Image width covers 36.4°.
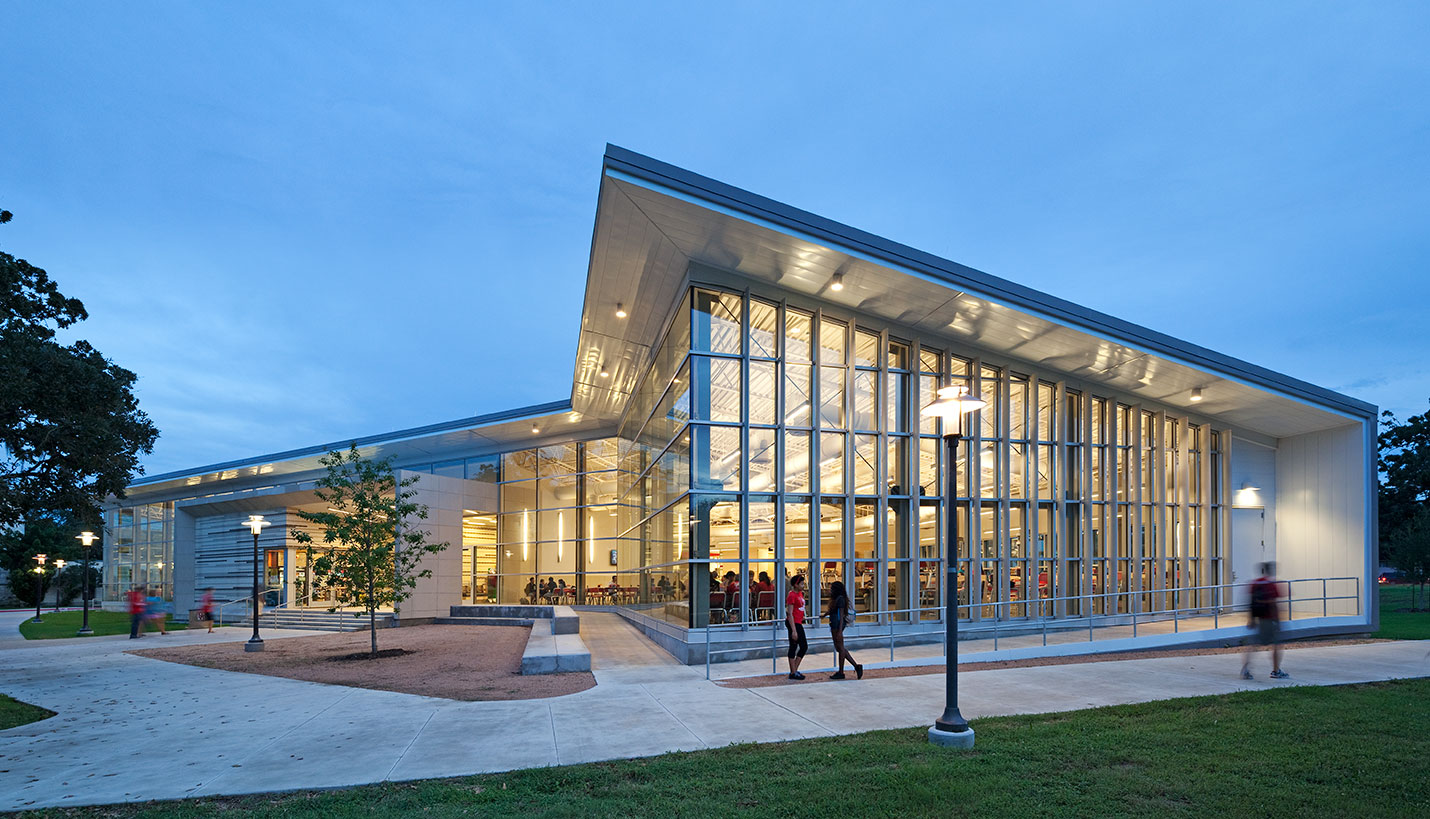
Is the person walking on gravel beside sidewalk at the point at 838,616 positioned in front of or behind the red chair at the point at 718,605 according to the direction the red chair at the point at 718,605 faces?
behind

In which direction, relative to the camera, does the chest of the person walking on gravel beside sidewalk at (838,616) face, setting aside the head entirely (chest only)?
to the viewer's left

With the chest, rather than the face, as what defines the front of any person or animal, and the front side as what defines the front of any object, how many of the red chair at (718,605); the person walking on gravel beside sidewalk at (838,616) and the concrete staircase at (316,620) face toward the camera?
1

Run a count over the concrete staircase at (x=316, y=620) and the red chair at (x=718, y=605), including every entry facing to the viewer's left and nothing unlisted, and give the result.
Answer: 0

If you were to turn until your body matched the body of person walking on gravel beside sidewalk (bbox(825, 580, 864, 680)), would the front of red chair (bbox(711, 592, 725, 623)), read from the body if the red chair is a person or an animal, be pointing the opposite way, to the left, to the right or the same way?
to the right

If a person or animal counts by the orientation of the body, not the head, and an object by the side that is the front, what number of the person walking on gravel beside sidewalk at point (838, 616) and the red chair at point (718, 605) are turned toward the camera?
0

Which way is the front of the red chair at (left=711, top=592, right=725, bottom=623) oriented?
away from the camera

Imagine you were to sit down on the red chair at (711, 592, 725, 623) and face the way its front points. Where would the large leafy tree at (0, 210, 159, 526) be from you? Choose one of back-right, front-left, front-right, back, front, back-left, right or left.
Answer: left
